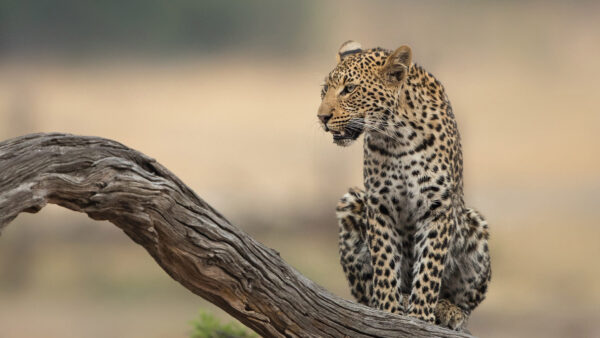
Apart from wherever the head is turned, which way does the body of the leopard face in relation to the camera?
toward the camera
